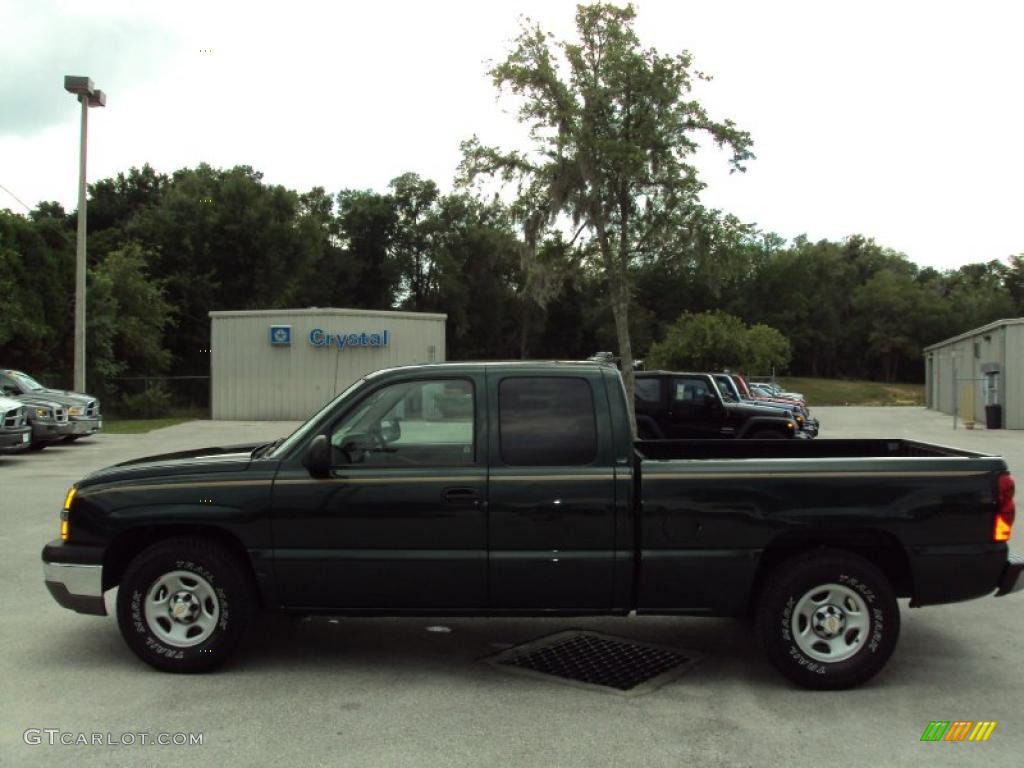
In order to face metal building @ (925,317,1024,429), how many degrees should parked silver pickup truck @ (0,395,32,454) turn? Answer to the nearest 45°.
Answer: approximately 45° to its left

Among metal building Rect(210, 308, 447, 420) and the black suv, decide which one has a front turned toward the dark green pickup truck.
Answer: the metal building

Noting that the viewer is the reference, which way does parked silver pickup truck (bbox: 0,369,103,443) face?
facing the viewer and to the right of the viewer

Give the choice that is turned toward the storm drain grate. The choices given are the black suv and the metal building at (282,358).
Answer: the metal building

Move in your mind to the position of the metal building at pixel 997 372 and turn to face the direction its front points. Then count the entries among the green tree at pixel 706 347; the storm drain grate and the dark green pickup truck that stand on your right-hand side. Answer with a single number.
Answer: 1

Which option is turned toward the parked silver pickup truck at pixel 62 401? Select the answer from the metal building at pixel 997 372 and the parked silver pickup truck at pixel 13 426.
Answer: the metal building

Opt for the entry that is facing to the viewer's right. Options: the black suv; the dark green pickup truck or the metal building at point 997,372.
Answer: the black suv

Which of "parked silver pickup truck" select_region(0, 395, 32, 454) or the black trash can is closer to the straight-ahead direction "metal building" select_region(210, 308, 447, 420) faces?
the parked silver pickup truck

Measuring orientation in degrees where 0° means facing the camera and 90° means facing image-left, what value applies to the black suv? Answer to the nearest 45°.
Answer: approximately 270°

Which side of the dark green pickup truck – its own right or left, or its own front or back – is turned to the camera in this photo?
left

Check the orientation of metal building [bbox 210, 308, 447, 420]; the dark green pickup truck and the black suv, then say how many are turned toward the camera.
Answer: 1

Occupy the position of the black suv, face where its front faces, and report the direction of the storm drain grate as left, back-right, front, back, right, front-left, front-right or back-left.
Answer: right

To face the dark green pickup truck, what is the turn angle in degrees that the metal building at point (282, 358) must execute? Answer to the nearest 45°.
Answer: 0° — it already faces it

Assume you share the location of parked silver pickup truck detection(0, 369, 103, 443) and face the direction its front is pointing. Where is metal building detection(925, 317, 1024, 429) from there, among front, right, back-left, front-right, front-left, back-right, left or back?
front-left

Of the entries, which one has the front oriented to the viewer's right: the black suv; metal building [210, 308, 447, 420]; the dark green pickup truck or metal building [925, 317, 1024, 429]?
the black suv
